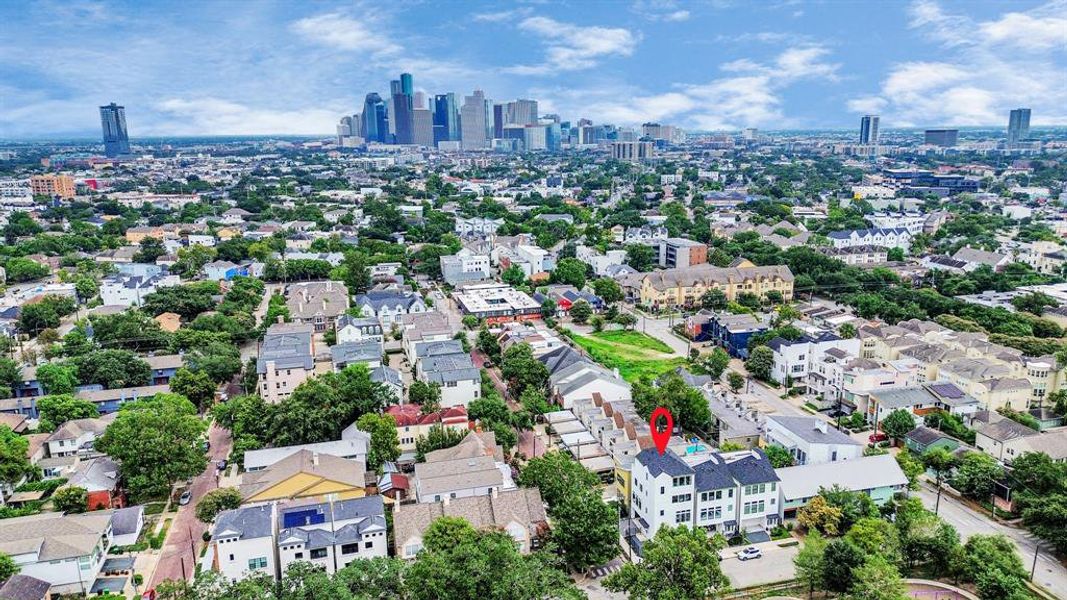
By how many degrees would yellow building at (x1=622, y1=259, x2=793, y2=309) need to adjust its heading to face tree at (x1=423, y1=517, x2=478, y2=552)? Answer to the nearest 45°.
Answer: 0° — it already faces it

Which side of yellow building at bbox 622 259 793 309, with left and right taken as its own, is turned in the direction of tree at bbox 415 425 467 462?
front

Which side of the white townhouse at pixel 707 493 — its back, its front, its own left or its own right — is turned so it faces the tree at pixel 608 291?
back

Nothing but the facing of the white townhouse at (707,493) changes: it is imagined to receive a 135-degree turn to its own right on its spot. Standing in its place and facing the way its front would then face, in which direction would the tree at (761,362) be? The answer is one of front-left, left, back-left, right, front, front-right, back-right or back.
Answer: front-right

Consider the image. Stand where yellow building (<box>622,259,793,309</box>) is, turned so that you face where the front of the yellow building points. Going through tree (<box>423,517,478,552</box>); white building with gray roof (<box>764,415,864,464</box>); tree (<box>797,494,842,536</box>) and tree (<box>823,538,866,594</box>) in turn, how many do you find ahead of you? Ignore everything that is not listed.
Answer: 4

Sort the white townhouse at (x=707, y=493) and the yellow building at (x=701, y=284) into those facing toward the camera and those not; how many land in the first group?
2

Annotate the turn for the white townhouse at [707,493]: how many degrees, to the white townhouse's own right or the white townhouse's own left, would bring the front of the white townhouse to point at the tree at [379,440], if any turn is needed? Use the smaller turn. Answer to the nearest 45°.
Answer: approximately 90° to the white townhouse's own right

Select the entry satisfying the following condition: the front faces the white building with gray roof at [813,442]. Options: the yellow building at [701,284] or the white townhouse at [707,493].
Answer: the yellow building

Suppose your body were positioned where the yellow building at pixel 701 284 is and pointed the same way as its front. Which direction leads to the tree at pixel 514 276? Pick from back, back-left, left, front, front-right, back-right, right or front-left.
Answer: right

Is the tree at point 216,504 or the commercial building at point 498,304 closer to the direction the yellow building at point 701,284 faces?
the tree

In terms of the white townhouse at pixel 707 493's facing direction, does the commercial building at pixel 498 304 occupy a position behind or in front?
behind
